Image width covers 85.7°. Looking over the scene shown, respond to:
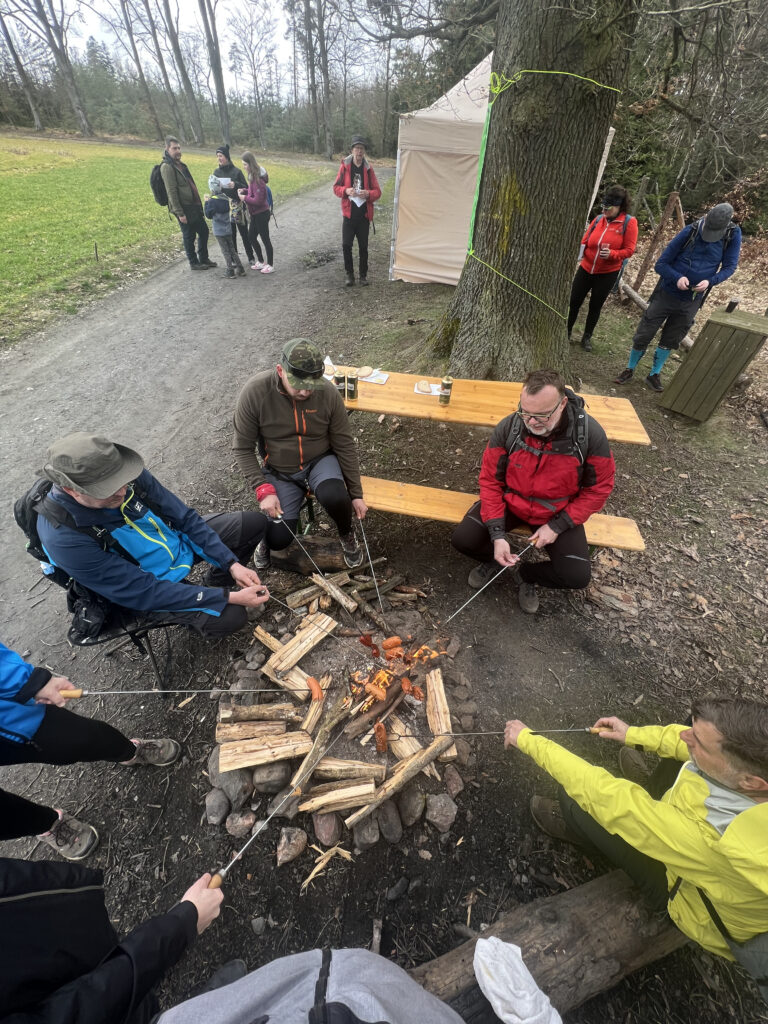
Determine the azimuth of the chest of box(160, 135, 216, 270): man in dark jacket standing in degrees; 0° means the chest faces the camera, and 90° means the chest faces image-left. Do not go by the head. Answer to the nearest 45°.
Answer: approximately 315°

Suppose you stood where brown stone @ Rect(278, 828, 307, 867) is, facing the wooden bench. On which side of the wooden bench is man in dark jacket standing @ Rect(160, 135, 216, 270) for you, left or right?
left

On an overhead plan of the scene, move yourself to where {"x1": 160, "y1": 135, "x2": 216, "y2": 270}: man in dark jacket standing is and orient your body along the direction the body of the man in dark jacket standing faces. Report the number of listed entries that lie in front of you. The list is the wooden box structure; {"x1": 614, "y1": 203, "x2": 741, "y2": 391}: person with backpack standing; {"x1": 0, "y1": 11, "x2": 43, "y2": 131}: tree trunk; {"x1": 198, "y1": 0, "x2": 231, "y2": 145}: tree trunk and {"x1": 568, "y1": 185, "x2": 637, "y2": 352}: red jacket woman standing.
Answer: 3

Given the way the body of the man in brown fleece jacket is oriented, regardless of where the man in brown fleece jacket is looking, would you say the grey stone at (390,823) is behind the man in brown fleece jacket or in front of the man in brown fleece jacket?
in front

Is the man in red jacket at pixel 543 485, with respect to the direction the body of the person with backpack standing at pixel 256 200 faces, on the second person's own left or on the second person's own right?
on the second person's own left

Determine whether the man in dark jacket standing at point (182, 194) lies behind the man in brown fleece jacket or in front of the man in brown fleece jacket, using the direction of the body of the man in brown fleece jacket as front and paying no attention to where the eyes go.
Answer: behind

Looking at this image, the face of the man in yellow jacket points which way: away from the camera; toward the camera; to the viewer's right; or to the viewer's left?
to the viewer's left
